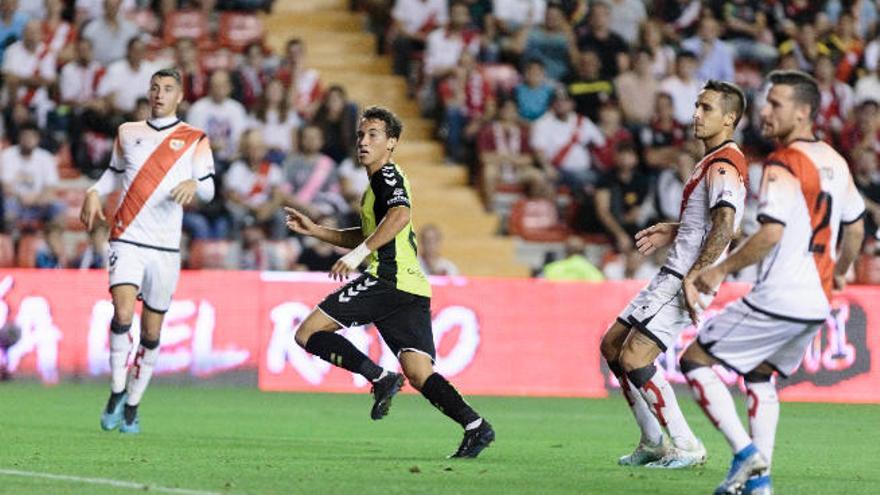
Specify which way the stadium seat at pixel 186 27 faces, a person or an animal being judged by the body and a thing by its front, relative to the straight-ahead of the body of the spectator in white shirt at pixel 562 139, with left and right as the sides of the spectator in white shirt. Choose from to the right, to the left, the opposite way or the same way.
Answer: the same way

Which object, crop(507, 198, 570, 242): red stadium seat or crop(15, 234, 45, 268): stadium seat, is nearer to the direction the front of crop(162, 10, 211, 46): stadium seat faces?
the stadium seat

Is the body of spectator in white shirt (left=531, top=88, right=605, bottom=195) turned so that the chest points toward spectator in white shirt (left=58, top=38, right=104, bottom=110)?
no

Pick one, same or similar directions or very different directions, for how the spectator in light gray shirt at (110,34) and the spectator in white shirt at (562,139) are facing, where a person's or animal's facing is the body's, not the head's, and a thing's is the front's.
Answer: same or similar directions

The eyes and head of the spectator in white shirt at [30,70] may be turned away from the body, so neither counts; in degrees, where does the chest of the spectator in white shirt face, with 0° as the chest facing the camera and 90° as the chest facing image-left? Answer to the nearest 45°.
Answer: approximately 0°

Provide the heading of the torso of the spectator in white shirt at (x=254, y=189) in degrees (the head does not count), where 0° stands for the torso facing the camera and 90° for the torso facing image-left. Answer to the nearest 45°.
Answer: approximately 0°

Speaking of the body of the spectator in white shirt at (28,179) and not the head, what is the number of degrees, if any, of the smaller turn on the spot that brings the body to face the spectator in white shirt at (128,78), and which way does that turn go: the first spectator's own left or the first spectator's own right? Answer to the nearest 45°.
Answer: approximately 135° to the first spectator's own left

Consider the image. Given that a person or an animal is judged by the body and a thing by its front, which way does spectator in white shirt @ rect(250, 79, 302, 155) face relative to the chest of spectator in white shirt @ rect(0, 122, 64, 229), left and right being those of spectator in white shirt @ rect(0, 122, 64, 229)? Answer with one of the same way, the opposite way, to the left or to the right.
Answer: the same way

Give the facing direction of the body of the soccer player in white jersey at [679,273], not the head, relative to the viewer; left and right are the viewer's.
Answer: facing to the left of the viewer

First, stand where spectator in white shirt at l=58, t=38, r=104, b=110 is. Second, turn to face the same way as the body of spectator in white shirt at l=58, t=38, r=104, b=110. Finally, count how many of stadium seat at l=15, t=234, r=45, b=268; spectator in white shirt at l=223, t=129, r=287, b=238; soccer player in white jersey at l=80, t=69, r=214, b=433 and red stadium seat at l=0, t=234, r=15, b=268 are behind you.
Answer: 0

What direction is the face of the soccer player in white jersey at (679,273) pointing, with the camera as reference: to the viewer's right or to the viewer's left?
to the viewer's left

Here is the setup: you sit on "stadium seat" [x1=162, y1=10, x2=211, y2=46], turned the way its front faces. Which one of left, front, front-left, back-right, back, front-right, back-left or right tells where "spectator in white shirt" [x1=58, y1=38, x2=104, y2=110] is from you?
front-right

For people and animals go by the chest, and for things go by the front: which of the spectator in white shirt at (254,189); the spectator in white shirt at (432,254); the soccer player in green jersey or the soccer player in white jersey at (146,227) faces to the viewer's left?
the soccer player in green jersey

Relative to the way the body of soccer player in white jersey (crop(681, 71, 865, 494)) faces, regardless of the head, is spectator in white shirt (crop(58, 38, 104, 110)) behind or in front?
in front

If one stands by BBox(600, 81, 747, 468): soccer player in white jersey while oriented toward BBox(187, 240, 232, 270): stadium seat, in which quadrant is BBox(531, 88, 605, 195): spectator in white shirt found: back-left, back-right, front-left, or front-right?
front-right

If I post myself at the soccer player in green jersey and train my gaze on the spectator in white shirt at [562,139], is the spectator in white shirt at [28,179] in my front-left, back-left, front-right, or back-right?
front-left

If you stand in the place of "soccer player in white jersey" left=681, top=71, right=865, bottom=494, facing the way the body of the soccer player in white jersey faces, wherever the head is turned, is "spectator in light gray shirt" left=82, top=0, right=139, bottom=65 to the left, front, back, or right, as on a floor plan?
front

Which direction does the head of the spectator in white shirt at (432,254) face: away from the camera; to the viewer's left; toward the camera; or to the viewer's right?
toward the camera
